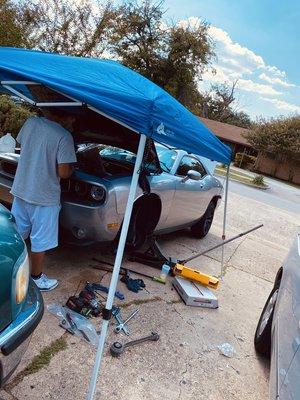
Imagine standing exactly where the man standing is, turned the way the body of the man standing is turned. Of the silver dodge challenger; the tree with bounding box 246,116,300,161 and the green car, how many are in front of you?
2

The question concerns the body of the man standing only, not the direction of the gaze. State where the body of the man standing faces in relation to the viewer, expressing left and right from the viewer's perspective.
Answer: facing away from the viewer and to the right of the viewer

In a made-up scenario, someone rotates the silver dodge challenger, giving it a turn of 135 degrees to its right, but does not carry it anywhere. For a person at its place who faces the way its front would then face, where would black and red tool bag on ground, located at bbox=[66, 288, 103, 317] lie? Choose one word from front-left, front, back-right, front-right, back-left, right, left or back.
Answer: back

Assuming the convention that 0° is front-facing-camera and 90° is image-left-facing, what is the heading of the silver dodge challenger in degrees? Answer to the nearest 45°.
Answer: approximately 45°

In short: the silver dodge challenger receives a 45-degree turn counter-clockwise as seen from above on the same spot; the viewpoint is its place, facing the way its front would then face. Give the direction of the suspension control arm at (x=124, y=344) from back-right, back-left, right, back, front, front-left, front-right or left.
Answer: front

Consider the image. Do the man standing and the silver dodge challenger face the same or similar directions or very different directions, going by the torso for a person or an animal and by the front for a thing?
very different directions

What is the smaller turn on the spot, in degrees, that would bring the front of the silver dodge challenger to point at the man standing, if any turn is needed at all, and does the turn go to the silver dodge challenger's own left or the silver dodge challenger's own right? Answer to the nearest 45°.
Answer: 0° — it already faces them

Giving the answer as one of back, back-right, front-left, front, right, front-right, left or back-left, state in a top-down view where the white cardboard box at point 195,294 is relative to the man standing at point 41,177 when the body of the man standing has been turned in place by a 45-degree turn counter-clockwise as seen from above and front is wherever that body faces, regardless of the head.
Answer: right

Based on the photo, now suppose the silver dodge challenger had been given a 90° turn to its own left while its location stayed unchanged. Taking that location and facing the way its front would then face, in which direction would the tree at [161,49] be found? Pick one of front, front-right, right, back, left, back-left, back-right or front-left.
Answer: back-left
